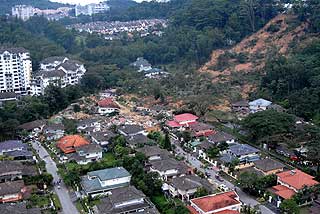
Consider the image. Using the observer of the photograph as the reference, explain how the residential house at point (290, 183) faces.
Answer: facing the viewer and to the left of the viewer

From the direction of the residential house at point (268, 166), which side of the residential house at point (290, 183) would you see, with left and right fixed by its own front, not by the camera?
right

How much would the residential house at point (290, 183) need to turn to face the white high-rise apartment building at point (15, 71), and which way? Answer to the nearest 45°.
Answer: approximately 90° to its right

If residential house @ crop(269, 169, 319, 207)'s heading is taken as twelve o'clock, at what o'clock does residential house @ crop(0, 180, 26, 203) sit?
residential house @ crop(0, 180, 26, 203) is roughly at 1 o'clock from residential house @ crop(269, 169, 319, 207).

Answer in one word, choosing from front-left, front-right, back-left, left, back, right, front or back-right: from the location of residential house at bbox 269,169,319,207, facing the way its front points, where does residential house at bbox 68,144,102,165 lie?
front-right

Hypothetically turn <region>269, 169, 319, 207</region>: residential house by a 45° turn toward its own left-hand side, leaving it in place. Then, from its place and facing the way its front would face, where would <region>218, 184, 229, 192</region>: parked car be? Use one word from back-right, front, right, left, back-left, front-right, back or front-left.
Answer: right

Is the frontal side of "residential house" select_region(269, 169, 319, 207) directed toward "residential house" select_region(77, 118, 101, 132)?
no

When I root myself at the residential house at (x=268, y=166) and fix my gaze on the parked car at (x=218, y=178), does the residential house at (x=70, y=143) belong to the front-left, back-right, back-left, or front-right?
front-right

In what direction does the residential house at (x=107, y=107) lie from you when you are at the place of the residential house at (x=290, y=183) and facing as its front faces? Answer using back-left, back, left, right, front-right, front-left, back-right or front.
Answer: right

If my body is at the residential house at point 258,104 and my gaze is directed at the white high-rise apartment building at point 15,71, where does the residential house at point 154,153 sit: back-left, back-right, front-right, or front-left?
front-left

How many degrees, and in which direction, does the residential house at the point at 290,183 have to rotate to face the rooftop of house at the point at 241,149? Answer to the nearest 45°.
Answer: approximately 90° to its right

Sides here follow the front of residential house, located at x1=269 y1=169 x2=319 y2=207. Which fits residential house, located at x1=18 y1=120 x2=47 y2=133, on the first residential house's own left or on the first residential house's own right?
on the first residential house's own right

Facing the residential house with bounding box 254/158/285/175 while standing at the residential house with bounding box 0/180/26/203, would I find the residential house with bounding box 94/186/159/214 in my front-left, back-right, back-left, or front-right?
front-right

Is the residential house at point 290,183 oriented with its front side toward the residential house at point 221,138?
no

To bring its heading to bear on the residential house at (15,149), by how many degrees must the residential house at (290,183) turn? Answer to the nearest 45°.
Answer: approximately 45° to its right

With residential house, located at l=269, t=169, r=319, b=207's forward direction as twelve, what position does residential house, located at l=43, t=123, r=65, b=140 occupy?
residential house, located at l=43, t=123, r=65, b=140 is roughly at 2 o'clock from residential house, located at l=269, t=169, r=319, b=207.

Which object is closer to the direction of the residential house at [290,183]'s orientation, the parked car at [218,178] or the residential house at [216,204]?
the residential house

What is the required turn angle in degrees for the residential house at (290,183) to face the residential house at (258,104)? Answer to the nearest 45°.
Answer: approximately 135° to its right

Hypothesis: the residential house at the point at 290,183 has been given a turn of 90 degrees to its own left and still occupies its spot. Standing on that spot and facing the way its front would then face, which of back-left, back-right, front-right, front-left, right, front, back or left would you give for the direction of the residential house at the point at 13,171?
back-right
